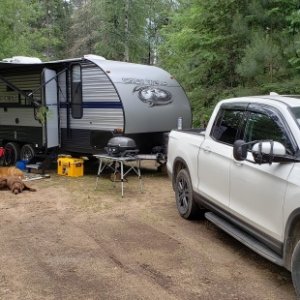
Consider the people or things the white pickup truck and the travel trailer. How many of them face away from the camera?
0

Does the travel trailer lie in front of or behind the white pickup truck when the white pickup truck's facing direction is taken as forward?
behind

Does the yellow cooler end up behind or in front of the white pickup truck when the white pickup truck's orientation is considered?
behind

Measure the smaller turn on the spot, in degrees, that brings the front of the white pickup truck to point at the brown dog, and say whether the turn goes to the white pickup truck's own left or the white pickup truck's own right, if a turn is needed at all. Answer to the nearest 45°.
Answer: approximately 180°

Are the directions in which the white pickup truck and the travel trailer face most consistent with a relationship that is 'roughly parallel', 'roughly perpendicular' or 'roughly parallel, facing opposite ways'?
roughly parallel

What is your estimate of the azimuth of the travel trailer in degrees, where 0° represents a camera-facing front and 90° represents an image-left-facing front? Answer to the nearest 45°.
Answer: approximately 315°
